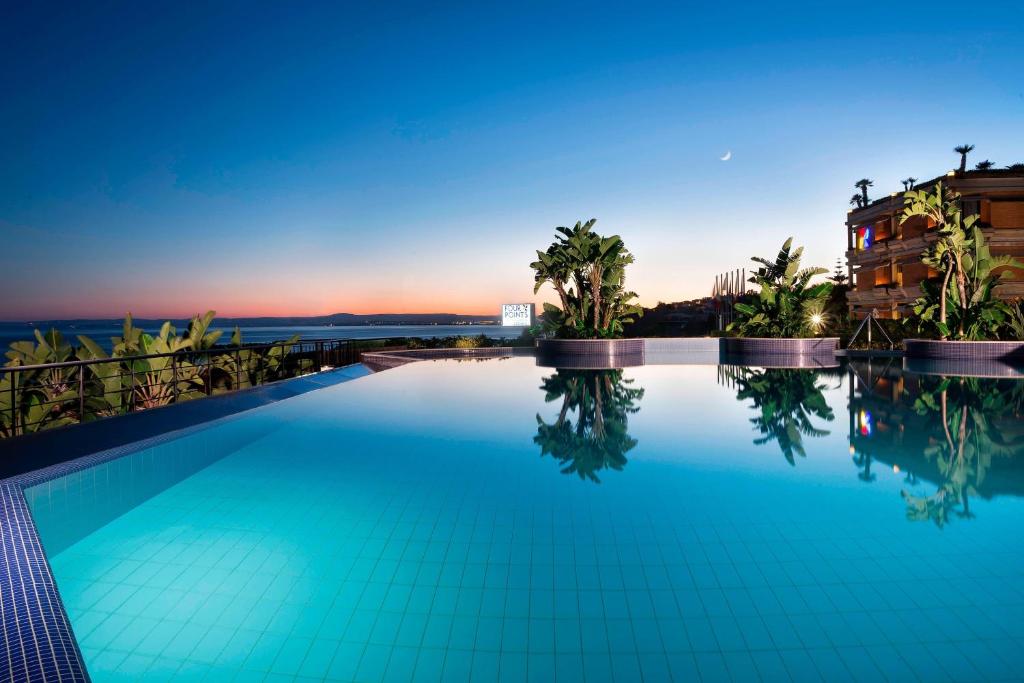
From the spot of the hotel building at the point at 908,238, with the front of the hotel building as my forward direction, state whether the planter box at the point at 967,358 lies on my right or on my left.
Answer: on my left

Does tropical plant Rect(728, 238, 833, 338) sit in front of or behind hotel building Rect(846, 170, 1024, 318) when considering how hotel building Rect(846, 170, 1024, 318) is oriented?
in front

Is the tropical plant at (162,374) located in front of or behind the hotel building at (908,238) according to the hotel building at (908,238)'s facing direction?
in front

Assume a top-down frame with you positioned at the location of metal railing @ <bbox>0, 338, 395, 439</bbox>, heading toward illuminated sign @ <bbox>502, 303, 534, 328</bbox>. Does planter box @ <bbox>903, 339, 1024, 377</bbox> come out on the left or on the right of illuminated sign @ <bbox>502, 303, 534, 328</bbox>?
right

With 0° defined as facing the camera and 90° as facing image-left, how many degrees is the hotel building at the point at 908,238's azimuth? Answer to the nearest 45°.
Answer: approximately 45°

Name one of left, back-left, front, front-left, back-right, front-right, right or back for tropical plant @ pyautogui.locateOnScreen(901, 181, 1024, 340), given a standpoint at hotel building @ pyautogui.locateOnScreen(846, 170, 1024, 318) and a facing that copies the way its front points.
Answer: front-left

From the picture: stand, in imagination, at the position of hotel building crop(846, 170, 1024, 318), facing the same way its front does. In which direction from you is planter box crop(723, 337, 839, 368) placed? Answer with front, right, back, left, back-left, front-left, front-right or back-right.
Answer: front-left

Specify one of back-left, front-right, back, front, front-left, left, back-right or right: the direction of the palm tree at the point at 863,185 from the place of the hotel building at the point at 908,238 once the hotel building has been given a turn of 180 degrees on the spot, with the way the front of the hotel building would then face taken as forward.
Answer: front-left

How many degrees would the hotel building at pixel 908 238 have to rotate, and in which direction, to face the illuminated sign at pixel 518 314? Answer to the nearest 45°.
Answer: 0° — it already faces it
